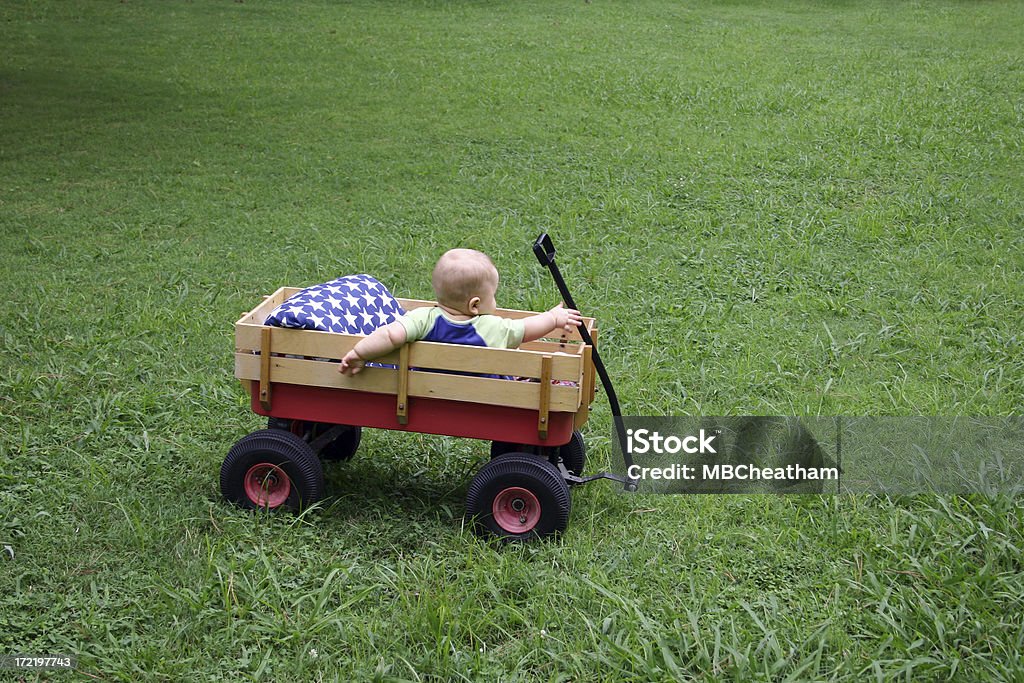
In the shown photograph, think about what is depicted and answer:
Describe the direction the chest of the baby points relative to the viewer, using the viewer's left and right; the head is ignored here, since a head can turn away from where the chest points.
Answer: facing away from the viewer and to the right of the viewer

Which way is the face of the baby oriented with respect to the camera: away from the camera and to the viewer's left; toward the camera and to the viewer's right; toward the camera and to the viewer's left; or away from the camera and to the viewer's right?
away from the camera and to the viewer's right
